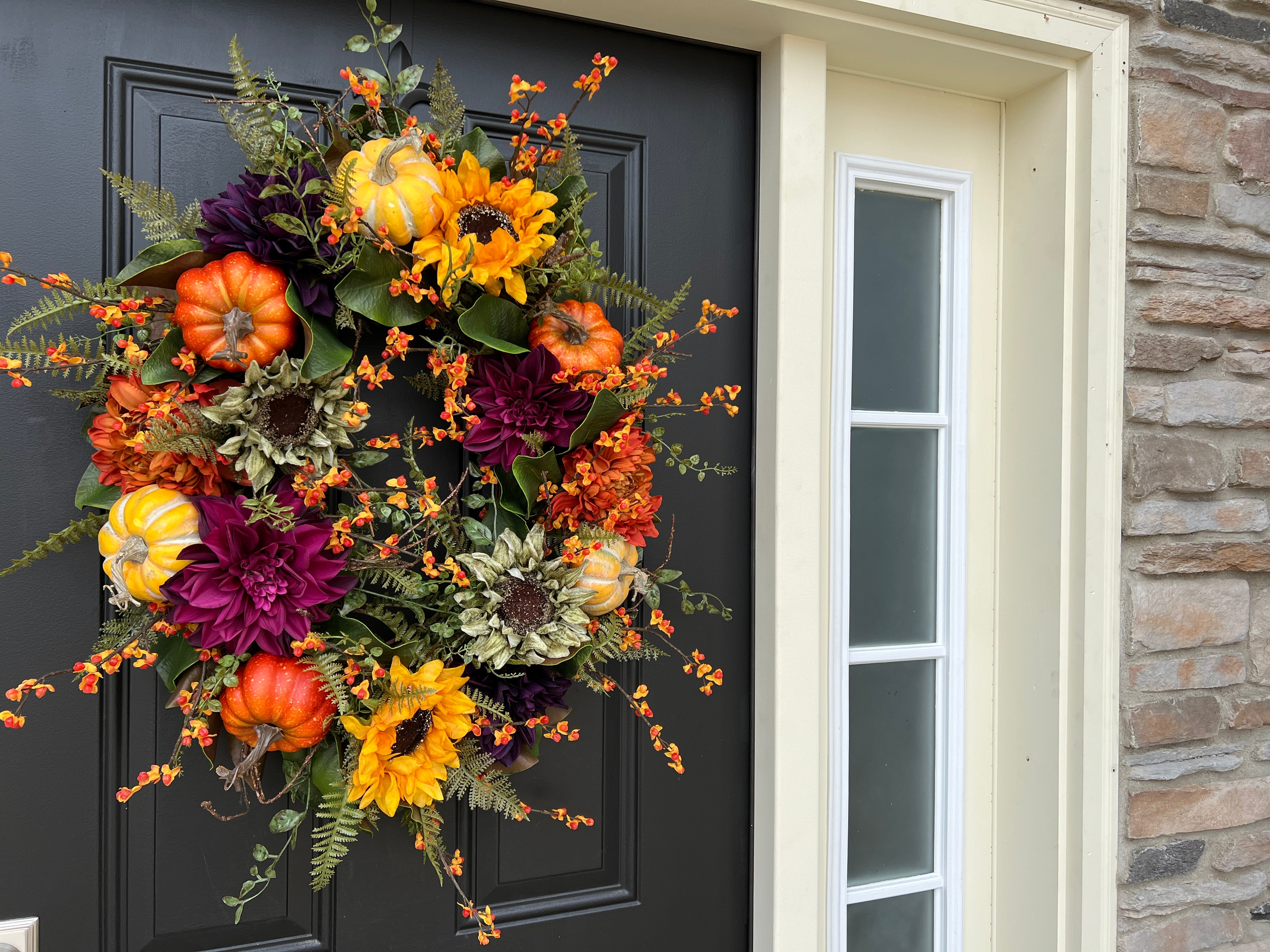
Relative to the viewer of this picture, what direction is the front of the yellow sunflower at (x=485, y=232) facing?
facing the viewer
